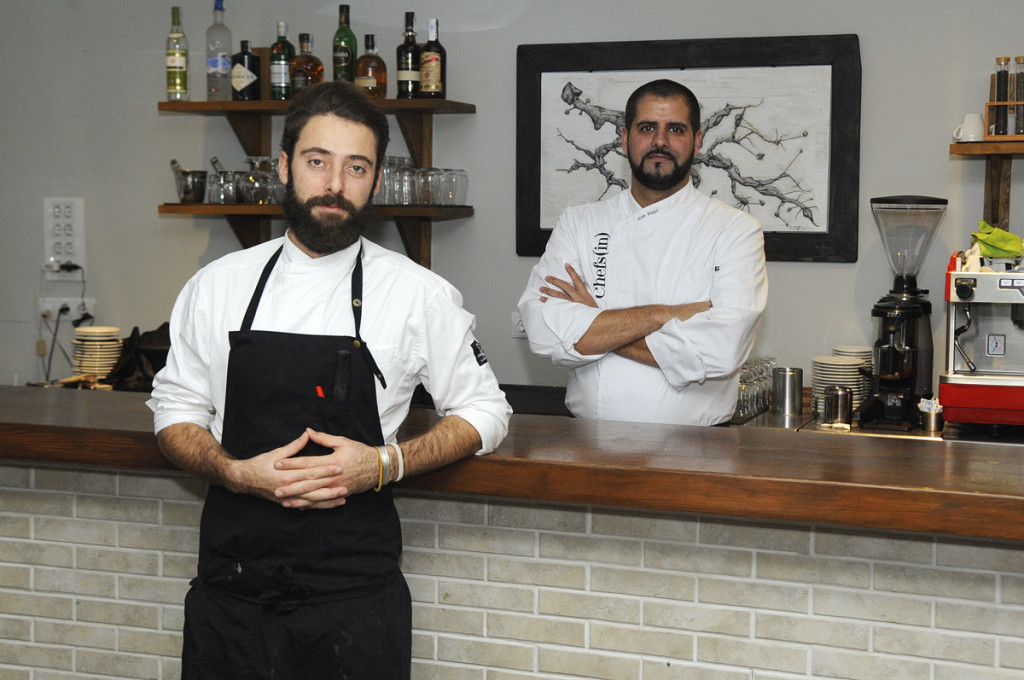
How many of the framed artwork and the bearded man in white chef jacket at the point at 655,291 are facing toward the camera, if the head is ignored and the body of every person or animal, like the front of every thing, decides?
2

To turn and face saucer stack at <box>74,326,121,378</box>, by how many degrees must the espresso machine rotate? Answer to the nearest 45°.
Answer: approximately 90° to its right

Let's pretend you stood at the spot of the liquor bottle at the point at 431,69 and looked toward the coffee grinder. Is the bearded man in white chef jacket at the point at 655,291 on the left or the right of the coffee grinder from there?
right

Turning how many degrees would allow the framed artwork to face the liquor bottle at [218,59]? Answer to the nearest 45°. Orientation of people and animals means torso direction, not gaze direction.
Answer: approximately 90° to its right

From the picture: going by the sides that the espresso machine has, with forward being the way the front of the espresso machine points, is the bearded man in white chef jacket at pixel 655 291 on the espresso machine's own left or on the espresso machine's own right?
on the espresso machine's own right

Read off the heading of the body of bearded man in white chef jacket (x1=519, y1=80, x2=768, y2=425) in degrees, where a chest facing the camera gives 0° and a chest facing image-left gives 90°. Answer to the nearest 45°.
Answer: approximately 0°
